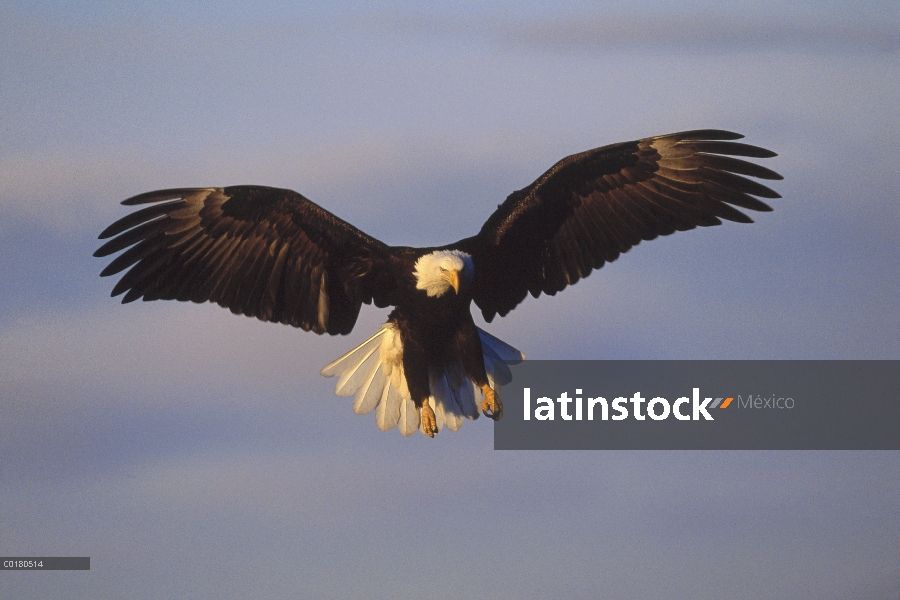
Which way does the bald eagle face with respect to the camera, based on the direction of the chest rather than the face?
toward the camera
